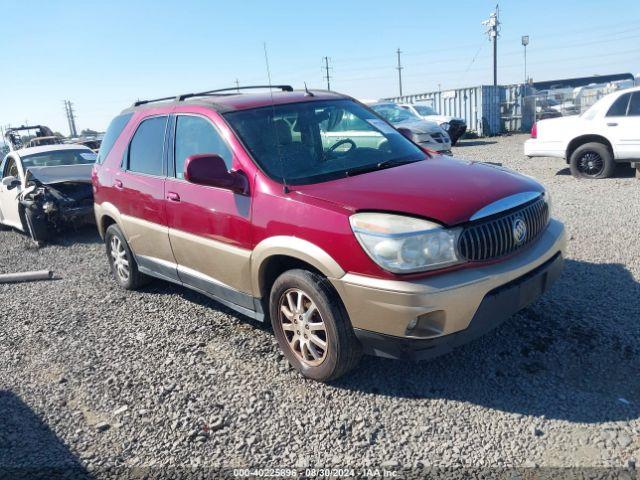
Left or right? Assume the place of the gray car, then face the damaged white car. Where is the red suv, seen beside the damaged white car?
left

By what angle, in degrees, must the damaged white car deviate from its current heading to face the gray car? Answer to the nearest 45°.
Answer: approximately 45° to its left

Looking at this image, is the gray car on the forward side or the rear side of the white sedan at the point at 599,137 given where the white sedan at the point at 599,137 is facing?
on the rear side

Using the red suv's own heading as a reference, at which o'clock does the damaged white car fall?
The damaged white car is roughly at 6 o'clock from the red suv.

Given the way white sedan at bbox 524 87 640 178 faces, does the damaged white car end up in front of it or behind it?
behind

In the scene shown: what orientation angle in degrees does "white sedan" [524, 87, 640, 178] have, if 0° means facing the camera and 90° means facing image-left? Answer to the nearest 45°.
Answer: approximately 270°

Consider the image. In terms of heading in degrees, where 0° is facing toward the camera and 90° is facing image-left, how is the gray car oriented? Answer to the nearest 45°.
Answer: approximately 315°
